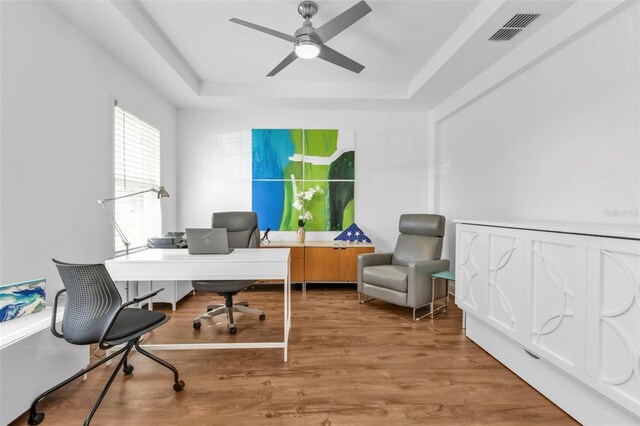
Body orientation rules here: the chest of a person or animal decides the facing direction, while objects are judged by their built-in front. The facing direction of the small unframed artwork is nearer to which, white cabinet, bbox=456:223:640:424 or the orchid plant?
the white cabinet

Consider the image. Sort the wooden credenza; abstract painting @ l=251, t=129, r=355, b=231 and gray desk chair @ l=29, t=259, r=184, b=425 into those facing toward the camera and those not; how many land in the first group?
2

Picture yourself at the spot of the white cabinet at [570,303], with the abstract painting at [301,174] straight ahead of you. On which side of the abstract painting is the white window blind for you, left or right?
left

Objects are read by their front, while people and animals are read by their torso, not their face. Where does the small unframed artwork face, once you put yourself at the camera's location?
facing the viewer and to the right of the viewer

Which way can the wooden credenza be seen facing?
toward the camera

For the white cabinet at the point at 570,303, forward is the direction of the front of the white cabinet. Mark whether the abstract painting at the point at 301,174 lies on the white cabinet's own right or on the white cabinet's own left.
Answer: on the white cabinet's own right

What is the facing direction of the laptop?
away from the camera

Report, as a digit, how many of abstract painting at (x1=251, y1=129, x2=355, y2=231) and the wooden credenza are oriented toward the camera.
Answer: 2

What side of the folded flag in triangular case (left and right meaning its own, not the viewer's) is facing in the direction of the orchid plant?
right

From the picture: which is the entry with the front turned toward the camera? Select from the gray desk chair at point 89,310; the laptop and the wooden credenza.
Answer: the wooden credenza

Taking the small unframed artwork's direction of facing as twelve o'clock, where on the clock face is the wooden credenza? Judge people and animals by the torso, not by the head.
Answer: The wooden credenza is roughly at 10 o'clock from the small unframed artwork.

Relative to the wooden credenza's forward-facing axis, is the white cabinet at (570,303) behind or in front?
in front

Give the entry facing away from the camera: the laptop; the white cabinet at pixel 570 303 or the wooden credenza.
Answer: the laptop

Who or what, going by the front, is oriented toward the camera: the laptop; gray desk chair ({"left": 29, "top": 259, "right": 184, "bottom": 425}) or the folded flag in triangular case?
the folded flag in triangular case

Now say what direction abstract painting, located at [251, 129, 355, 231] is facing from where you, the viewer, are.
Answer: facing the viewer

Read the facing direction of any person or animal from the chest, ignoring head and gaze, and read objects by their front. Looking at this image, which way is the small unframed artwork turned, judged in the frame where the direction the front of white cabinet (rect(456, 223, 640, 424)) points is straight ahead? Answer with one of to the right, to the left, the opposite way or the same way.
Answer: the opposite way
